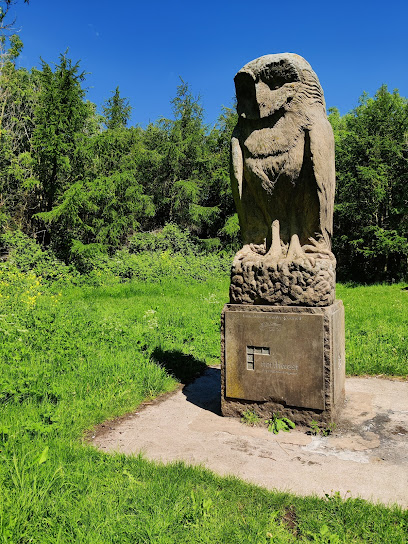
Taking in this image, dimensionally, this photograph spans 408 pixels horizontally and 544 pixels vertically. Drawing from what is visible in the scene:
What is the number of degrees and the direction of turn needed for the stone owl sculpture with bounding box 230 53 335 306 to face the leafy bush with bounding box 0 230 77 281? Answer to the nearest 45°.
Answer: approximately 90° to its right

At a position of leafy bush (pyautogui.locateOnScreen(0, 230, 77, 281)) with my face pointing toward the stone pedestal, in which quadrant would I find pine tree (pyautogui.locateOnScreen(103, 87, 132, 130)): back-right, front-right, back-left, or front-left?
back-left

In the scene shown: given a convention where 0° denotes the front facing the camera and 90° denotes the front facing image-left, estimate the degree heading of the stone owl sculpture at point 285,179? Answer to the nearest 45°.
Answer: approximately 45°

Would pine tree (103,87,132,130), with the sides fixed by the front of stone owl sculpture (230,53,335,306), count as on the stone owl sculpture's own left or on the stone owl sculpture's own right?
on the stone owl sculpture's own right

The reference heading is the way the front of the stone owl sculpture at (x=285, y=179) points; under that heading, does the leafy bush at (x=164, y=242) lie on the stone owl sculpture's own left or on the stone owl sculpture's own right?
on the stone owl sculpture's own right
